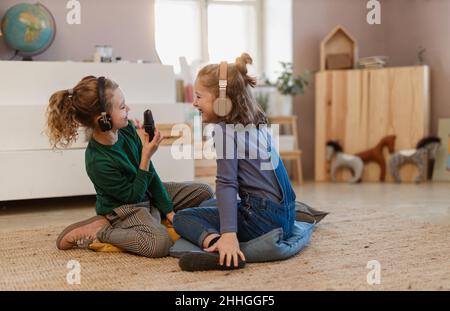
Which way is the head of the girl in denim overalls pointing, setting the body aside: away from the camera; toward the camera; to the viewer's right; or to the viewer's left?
to the viewer's left

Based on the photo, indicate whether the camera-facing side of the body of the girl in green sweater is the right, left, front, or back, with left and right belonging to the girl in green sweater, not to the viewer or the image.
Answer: right

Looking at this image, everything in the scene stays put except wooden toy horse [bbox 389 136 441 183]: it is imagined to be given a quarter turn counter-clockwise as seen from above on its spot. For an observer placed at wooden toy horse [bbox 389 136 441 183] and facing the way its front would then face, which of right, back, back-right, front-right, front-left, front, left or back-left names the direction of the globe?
back-left

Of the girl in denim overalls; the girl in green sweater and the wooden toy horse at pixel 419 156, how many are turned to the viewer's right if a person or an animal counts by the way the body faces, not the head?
2

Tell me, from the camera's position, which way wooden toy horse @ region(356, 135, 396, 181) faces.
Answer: facing to the right of the viewer

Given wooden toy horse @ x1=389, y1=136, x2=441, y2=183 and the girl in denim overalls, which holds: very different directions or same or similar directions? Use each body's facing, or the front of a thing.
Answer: very different directions

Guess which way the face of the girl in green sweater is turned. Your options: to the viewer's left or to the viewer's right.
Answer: to the viewer's right

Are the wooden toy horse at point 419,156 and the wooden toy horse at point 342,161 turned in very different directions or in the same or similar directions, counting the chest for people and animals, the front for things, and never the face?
very different directions

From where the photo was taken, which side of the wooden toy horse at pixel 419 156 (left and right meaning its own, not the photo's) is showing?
right

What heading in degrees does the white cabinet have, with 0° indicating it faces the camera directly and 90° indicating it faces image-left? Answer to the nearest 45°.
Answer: approximately 0°

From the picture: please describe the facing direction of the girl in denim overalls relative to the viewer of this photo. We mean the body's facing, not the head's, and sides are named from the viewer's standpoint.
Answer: facing to the left of the viewer
